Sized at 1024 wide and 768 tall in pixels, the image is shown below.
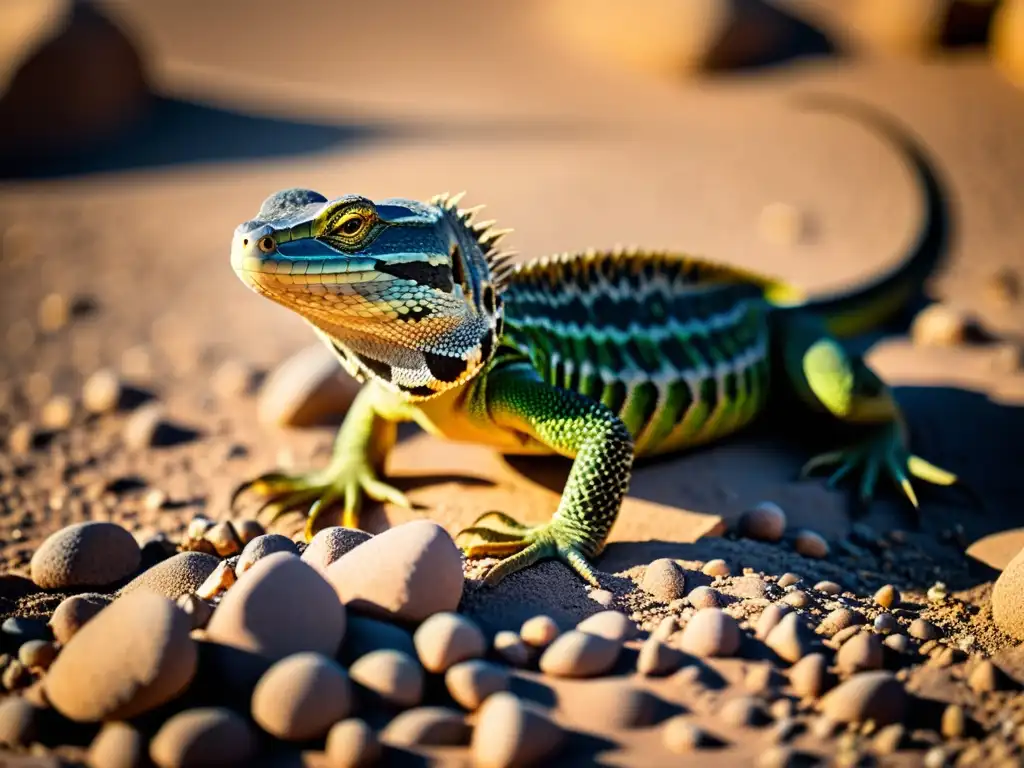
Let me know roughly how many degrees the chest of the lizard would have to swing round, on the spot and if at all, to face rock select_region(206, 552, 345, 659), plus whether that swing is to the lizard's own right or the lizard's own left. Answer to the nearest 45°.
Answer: approximately 45° to the lizard's own left

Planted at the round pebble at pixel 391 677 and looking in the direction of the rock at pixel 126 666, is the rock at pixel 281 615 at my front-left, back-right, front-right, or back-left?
front-right

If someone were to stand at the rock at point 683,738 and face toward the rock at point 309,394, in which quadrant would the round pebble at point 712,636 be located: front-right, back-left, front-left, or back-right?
front-right

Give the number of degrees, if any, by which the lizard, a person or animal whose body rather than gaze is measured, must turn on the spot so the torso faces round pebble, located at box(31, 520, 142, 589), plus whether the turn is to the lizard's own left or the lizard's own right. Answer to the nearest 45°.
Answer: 0° — it already faces it

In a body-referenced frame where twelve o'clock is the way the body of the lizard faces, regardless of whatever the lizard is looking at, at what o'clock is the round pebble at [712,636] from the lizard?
The round pebble is roughly at 10 o'clock from the lizard.

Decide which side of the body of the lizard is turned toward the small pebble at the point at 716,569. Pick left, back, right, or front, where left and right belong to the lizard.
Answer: left

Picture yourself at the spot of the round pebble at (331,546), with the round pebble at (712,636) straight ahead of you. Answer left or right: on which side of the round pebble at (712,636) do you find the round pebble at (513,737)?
right

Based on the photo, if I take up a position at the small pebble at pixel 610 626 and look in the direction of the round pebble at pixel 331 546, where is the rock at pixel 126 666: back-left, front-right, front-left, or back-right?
front-left

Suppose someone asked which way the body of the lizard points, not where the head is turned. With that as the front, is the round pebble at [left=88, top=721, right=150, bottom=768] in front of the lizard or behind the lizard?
in front

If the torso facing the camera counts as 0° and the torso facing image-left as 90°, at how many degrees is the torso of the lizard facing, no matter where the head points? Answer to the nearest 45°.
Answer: approximately 45°

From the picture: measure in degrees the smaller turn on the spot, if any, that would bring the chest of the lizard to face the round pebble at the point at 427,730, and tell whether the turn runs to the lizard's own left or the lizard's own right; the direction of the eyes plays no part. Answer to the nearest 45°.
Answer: approximately 45° to the lizard's own left

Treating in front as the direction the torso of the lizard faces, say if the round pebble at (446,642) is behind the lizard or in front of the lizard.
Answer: in front
